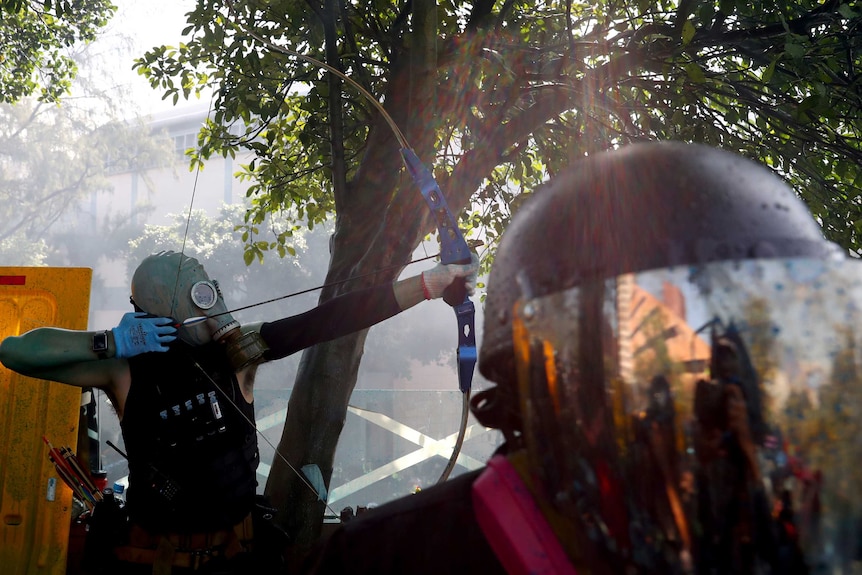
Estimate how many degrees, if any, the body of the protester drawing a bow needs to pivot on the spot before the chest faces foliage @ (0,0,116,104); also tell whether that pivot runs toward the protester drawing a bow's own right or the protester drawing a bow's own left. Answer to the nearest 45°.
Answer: approximately 180°

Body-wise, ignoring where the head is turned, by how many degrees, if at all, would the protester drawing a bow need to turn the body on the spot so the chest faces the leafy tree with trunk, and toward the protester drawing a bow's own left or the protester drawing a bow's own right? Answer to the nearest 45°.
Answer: approximately 135° to the protester drawing a bow's own left

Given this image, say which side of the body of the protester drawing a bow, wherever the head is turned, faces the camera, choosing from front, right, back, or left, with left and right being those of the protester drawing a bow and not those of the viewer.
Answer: front
